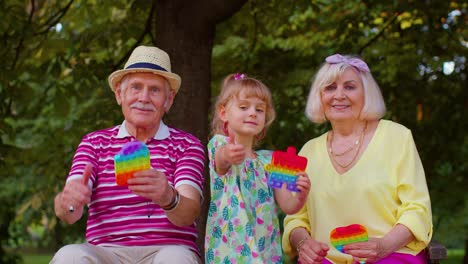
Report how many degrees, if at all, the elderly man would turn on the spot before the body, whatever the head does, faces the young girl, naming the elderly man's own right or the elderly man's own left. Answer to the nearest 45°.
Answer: approximately 90° to the elderly man's own left

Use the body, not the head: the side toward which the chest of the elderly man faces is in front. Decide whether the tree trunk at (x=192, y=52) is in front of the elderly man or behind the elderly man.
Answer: behind

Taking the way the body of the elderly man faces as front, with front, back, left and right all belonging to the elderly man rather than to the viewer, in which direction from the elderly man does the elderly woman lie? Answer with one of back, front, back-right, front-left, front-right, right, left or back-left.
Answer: left

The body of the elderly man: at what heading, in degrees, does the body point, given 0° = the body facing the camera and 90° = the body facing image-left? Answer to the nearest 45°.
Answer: approximately 0°
